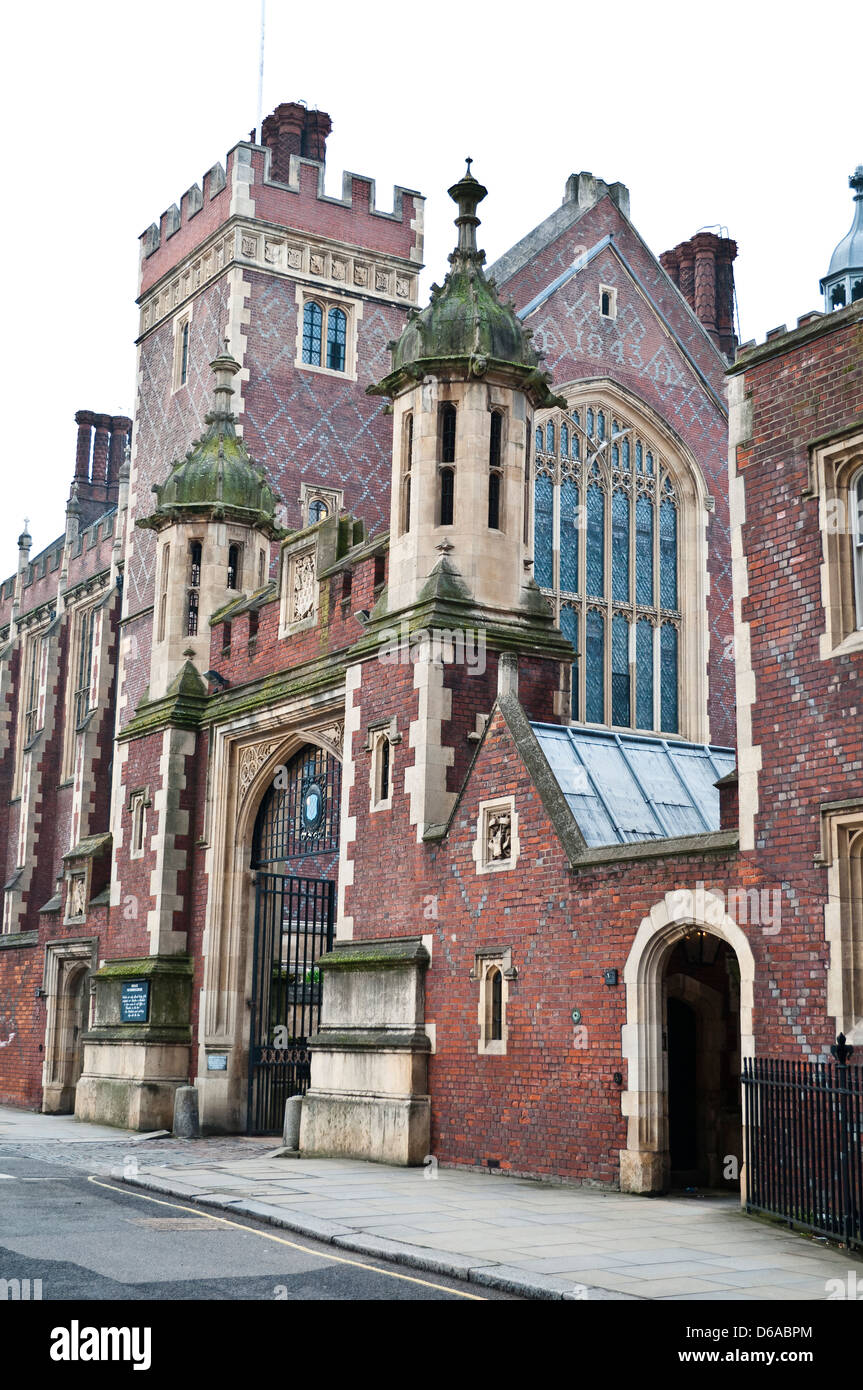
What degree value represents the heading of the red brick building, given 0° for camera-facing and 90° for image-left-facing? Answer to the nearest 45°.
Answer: approximately 45°

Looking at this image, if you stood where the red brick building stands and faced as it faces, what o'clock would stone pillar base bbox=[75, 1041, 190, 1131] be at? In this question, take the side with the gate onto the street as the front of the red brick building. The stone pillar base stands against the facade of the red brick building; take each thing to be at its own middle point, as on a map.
The stone pillar base is roughly at 3 o'clock from the red brick building.

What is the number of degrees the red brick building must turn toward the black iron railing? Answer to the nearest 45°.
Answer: approximately 45° to its left
